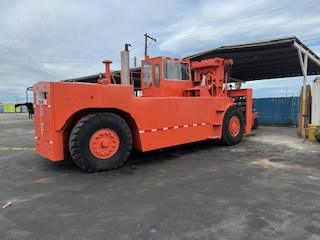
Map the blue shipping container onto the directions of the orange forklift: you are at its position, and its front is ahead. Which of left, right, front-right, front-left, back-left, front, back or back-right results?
front

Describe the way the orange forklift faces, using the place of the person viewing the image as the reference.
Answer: facing away from the viewer and to the right of the viewer
